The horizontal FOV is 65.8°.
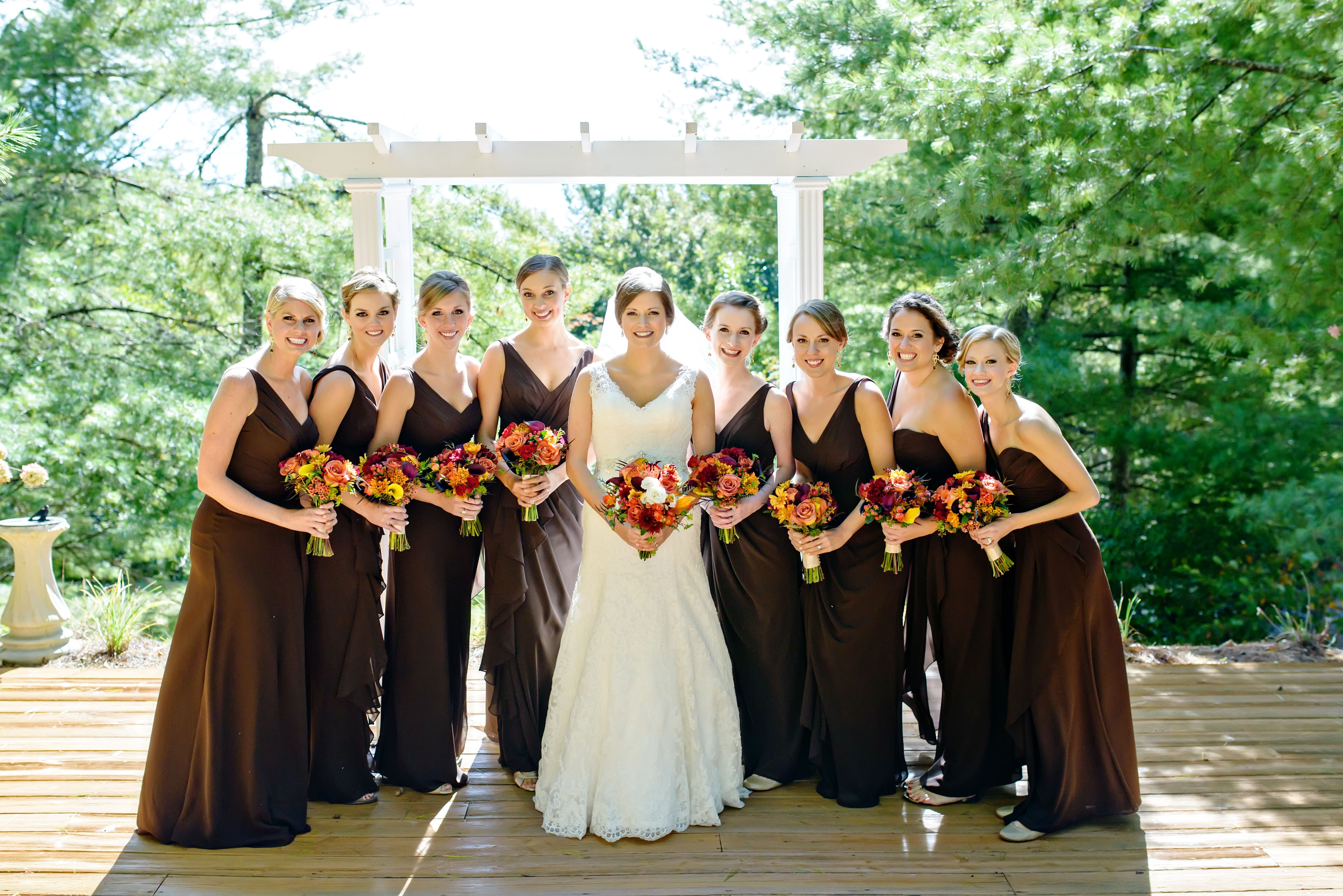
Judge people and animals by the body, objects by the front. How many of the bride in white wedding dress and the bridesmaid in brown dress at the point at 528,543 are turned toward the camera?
2

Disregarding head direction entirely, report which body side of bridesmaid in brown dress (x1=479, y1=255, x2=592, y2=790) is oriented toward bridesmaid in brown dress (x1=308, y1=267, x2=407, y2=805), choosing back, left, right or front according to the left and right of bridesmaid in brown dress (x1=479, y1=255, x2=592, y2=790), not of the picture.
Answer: right

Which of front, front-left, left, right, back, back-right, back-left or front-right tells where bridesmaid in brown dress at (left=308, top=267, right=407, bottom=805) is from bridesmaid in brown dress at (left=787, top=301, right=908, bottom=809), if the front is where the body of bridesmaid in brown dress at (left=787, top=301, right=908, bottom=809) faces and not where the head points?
front-right

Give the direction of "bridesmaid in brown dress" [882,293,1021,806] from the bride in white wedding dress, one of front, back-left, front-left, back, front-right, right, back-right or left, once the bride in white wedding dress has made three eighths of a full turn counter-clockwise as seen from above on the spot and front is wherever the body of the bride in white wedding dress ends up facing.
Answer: front-right

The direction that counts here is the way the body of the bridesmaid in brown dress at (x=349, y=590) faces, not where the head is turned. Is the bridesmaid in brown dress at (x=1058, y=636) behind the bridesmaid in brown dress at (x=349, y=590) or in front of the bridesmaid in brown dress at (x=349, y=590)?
in front

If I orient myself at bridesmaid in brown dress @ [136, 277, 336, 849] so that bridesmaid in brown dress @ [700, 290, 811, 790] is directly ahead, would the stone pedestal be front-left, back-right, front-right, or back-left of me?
back-left

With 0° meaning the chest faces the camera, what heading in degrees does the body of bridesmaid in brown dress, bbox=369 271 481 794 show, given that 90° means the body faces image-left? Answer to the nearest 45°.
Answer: approximately 315°

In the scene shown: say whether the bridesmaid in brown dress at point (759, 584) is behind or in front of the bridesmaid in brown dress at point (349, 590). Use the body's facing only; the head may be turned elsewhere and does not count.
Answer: in front

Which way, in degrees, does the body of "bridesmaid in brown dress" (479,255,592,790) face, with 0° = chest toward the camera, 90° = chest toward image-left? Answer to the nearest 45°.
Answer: approximately 0°

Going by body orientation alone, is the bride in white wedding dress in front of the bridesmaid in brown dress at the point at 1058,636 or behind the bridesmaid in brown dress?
in front

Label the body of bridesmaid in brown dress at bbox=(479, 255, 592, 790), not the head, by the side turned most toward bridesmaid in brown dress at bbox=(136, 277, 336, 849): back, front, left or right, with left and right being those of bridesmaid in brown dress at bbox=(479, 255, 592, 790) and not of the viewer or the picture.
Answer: right

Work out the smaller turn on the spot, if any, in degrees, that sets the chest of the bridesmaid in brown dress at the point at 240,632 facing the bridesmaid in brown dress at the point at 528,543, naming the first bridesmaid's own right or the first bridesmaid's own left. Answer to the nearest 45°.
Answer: approximately 45° to the first bridesmaid's own left
